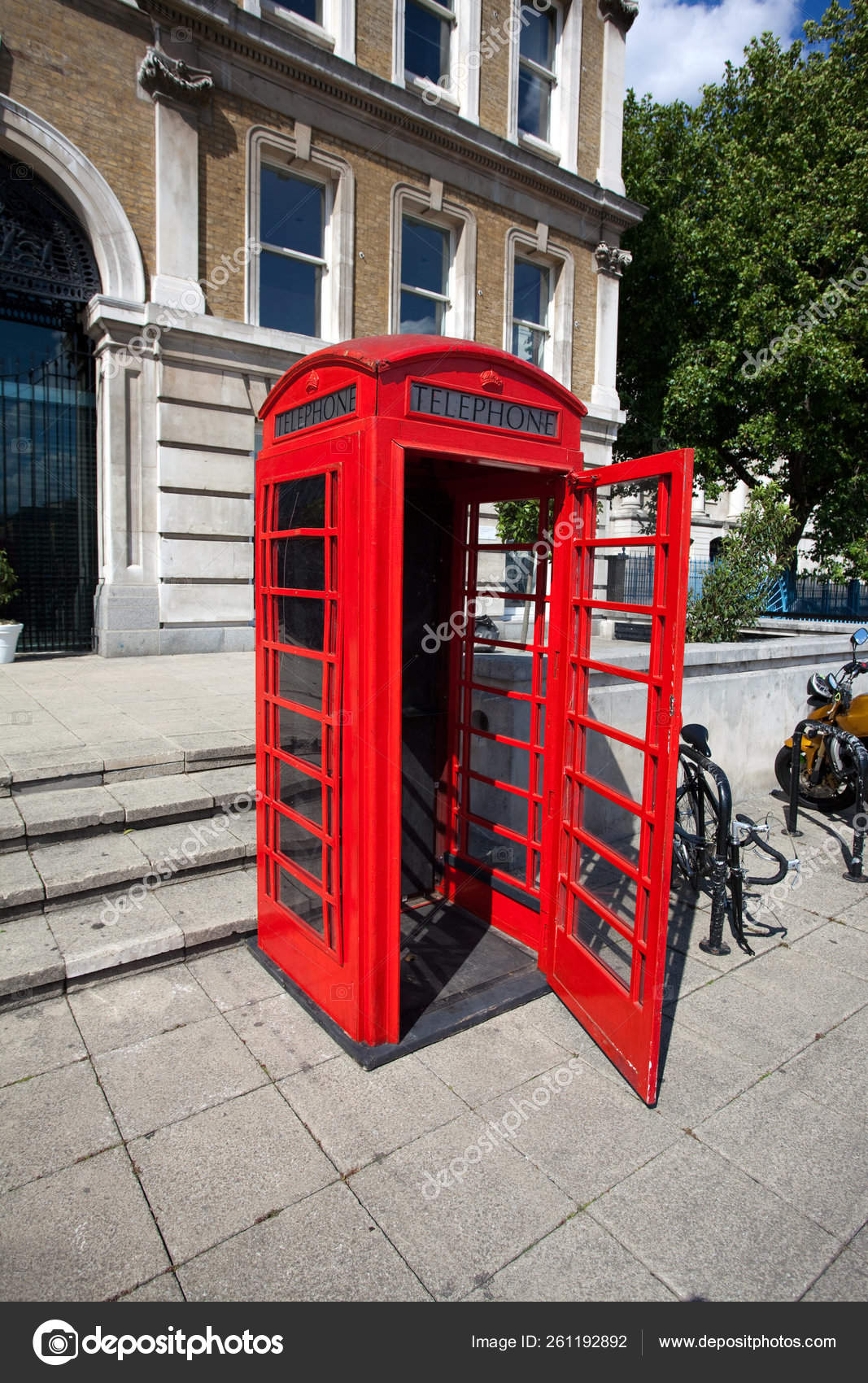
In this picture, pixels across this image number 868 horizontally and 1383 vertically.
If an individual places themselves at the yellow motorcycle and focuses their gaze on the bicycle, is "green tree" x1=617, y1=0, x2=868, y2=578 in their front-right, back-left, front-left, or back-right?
back-right

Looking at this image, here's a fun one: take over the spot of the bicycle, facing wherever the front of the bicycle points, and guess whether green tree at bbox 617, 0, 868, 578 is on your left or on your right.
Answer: on your left

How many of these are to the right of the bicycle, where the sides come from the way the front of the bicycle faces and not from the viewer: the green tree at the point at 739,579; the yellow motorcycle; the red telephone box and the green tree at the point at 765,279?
1

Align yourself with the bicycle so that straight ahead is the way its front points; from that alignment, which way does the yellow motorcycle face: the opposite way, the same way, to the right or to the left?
to the right

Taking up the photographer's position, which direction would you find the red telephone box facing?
facing the viewer and to the right of the viewer

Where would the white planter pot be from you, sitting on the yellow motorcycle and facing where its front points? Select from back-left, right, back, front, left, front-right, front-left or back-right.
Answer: front-right

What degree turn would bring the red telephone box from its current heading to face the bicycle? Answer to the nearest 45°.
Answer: approximately 90° to its left

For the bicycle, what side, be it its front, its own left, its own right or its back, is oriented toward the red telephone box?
right

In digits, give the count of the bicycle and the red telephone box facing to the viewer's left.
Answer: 0

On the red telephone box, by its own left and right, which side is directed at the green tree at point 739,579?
left

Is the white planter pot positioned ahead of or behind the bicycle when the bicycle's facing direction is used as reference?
behind
